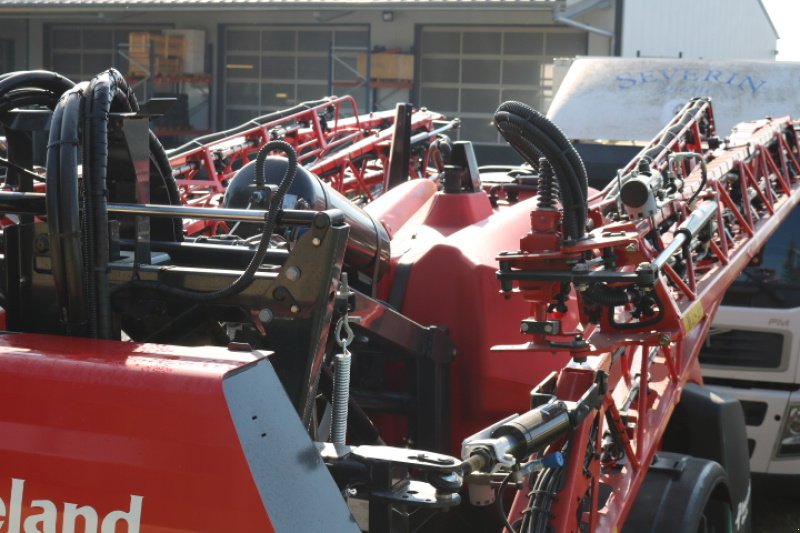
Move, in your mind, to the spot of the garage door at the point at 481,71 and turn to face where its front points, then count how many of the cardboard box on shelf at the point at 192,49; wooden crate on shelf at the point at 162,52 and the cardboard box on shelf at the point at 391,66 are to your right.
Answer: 3

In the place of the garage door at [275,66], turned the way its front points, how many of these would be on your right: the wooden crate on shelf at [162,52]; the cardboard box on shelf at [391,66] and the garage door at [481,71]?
1

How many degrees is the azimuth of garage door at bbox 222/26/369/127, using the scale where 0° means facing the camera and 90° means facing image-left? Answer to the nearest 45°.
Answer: approximately 0°

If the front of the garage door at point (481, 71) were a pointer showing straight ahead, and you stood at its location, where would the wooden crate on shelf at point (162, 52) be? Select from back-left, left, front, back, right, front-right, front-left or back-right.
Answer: right

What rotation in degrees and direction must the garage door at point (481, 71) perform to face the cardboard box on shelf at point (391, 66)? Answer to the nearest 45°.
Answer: approximately 90° to its right

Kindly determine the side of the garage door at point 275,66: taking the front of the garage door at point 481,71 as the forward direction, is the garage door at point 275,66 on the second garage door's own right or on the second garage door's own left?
on the second garage door's own right

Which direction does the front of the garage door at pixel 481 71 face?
toward the camera

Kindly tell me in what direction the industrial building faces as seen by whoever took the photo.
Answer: facing the viewer

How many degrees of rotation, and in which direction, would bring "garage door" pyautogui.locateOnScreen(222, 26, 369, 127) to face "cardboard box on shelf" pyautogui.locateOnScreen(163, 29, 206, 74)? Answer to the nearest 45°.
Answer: approximately 90° to its right

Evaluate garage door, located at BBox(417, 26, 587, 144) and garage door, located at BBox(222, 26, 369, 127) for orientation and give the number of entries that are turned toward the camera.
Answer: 2
